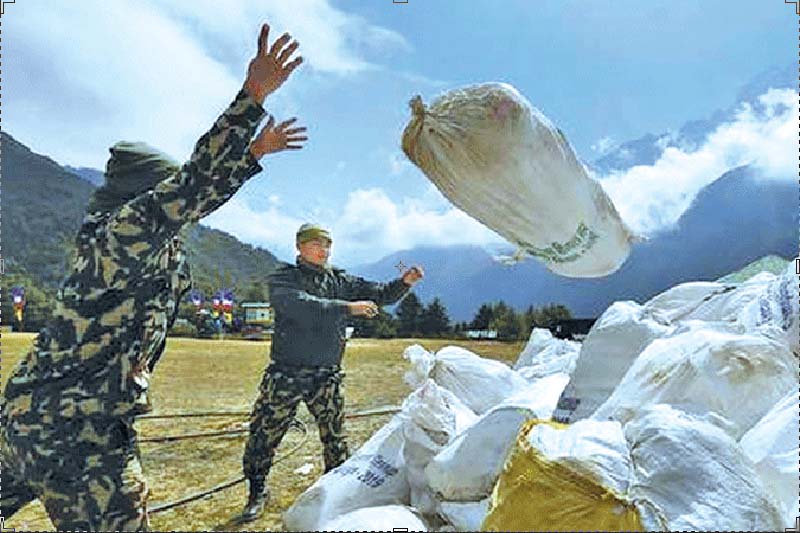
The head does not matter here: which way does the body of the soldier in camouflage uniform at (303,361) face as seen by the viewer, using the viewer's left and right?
facing the viewer and to the right of the viewer

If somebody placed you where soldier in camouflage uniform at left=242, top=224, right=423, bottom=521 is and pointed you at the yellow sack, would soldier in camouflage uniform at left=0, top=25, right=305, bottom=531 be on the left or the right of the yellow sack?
right

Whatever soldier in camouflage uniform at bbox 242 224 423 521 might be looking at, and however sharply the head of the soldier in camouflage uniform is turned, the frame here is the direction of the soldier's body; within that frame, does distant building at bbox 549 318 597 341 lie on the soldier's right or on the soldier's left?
on the soldier's left

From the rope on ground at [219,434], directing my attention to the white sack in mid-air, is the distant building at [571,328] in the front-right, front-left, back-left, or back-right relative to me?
front-left

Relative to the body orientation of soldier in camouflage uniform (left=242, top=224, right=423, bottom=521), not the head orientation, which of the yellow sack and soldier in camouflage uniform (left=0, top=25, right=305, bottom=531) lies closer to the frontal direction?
the yellow sack

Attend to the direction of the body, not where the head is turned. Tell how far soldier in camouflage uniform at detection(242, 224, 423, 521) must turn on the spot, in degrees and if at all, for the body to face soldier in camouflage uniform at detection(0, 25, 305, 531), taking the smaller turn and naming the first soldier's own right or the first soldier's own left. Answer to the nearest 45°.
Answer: approximately 45° to the first soldier's own right

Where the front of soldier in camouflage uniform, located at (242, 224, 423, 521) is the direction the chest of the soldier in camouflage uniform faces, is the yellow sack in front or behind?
in front
